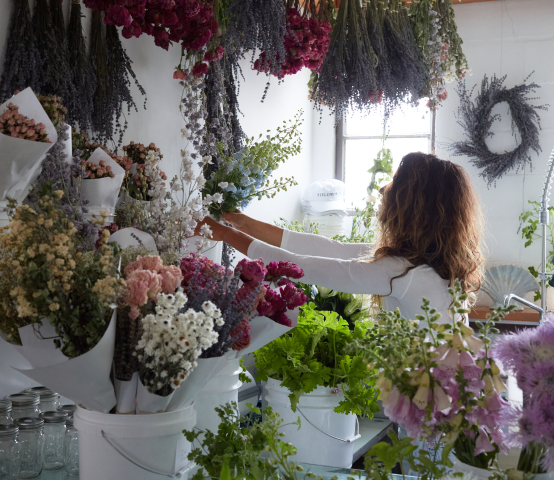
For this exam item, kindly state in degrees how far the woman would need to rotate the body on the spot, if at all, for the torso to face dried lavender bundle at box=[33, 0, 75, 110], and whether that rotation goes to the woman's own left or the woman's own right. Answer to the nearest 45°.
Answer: approximately 90° to the woman's own left

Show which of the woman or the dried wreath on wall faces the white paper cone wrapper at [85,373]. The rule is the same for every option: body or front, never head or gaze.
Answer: the dried wreath on wall

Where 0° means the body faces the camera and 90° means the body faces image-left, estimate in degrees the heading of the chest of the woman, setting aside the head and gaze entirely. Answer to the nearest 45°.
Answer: approximately 135°

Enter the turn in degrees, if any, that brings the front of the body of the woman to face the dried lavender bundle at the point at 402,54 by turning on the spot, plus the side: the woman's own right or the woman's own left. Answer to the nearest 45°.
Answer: approximately 45° to the woman's own right

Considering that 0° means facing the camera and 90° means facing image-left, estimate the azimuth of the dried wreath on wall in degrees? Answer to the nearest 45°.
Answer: approximately 0°

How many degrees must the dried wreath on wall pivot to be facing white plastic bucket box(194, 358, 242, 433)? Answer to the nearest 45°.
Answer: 0° — it already faces it

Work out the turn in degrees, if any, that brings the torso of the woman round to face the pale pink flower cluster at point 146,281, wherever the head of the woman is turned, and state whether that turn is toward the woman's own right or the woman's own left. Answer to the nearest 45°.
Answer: approximately 90° to the woman's own left

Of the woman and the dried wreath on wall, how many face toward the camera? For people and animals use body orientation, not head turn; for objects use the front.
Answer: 1

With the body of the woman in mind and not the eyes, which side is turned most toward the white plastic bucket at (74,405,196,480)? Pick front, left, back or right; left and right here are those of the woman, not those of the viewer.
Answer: left

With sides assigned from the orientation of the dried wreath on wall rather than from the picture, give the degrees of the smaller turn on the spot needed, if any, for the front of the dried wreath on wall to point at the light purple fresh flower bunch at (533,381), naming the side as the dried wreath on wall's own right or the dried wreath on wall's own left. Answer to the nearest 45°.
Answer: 0° — it already faces it
